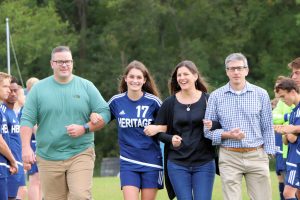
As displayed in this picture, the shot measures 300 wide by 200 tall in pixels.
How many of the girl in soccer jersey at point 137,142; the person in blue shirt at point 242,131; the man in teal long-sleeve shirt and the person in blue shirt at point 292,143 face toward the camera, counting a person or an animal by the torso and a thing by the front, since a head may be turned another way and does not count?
3

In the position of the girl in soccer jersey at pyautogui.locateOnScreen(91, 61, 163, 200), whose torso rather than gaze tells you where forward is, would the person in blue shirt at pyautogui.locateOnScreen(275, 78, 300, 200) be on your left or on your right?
on your left

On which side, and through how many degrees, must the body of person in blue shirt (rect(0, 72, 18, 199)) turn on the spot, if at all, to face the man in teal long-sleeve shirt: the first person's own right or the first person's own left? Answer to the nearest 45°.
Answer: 0° — they already face them

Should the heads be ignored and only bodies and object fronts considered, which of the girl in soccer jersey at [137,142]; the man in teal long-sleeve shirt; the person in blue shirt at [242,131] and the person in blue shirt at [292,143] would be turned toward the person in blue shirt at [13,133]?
the person in blue shirt at [292,143]

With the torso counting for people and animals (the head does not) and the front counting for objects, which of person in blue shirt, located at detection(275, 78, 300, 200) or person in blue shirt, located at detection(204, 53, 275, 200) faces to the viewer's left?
person in blue shirt, located at detection(275, 78, 300, 200)

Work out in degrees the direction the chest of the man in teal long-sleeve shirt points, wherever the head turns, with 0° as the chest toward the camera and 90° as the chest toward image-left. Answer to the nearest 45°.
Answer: approximately 0°
